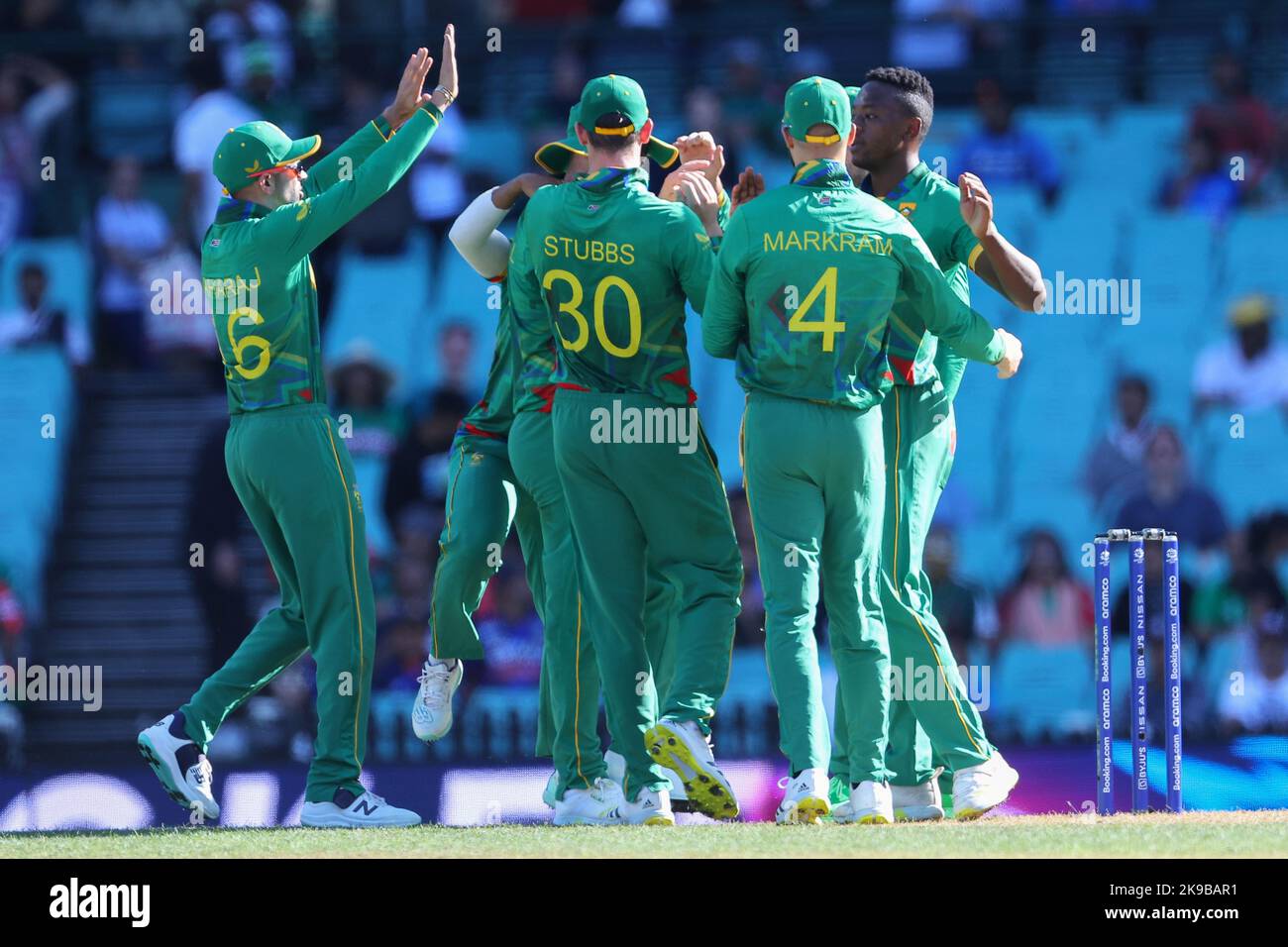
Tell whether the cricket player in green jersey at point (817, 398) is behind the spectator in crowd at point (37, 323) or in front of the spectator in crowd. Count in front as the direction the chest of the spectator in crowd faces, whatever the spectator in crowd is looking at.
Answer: in front

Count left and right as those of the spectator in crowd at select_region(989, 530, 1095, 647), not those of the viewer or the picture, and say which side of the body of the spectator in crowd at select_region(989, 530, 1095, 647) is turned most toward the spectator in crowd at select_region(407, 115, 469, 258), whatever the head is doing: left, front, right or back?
right

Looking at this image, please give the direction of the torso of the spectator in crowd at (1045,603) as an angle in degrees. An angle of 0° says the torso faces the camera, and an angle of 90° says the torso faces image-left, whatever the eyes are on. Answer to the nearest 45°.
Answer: approximately 0°

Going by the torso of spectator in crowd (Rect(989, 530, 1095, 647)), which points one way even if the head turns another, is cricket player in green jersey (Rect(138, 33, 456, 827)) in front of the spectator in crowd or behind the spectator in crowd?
in front

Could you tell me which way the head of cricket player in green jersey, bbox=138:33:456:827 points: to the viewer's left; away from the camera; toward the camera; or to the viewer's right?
to the viewer's right

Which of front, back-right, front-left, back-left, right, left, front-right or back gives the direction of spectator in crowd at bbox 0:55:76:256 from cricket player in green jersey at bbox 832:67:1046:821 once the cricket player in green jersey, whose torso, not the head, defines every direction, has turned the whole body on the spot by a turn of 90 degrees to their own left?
back

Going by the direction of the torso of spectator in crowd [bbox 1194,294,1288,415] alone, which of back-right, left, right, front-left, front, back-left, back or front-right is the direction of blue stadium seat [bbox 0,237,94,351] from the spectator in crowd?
right

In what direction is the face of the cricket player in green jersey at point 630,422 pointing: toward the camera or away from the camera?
away from the camera

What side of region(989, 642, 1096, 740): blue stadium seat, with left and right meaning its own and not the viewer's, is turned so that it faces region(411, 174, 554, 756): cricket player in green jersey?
front

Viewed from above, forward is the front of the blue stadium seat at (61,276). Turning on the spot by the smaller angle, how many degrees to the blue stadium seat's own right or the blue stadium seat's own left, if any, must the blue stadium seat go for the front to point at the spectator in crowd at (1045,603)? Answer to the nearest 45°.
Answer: approximately 45° to the blue stadium seat's own left

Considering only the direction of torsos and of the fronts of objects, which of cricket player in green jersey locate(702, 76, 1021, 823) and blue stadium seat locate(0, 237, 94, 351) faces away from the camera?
the cricket player in green jersey

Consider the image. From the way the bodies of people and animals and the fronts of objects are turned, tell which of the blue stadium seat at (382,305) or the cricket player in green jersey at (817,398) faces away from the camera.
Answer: the cricket player in green jersey
